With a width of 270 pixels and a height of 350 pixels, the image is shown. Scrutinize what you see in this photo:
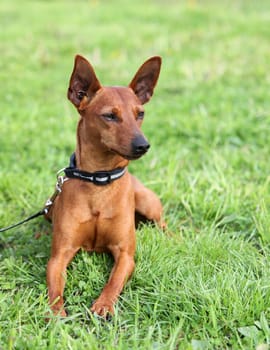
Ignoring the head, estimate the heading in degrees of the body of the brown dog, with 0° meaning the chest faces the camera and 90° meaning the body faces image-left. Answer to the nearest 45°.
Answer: approximately 0°
